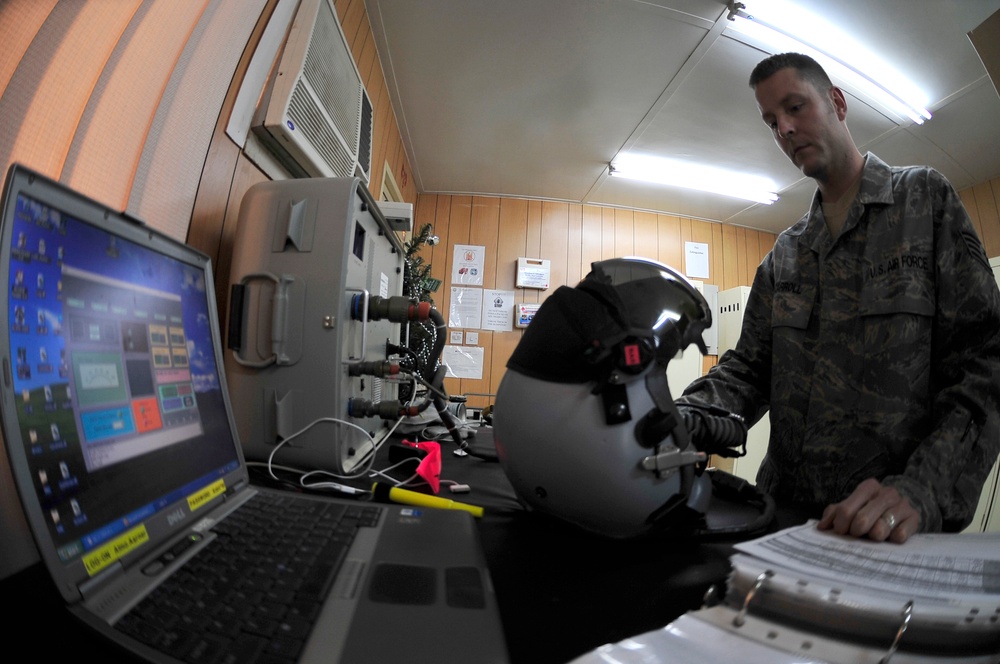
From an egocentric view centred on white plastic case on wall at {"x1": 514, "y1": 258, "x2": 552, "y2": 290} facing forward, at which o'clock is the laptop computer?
The laptop computer is roughly at 12 o'clock from the white plastic case on wall.

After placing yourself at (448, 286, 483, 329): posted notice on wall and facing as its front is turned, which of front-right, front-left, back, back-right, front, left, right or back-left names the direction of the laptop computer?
front

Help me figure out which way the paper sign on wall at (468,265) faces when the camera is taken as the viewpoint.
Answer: facing the viewer

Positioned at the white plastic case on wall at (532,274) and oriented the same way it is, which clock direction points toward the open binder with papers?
The open binder with papers is roughly at 12 o'clock from the white plastic case on wall.

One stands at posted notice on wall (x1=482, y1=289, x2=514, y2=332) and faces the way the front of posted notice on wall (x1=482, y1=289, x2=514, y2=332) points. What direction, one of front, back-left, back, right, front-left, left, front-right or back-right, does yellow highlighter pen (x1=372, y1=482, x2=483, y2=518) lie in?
front

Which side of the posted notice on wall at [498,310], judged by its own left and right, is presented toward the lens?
front

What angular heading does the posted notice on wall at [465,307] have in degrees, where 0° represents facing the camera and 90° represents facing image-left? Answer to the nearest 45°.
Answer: approximately 0°

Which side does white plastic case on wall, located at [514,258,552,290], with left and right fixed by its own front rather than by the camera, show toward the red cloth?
front

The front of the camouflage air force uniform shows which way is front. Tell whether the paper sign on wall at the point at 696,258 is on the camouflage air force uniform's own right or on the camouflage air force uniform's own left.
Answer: on the camouflage air force uniform's own right
